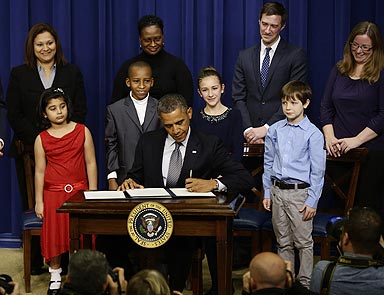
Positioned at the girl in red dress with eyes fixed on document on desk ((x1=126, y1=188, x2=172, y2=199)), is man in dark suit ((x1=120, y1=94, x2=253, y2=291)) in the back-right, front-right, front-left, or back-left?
front-left

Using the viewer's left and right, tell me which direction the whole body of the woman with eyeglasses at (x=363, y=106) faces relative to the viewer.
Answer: facing the viewer and to the left of the viewer

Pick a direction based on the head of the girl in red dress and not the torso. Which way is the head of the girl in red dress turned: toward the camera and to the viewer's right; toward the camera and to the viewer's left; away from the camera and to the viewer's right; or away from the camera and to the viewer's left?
toward the camera and to the viewer's right

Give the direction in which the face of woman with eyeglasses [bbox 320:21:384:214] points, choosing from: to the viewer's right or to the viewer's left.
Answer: to the viewer's left

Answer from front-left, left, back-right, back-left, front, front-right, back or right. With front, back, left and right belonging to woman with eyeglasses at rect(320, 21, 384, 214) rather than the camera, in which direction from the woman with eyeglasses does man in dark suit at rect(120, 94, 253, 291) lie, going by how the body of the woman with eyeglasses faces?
front

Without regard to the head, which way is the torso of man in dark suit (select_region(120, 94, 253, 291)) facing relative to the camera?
toward the camera

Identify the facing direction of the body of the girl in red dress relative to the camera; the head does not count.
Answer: toward the camera

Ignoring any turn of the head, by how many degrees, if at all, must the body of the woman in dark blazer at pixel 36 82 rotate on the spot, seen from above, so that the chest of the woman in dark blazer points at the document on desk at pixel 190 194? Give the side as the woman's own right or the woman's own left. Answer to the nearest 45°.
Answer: approximately 45° to the woman's own left

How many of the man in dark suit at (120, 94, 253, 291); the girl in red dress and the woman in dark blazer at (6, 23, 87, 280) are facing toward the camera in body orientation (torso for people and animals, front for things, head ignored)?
3

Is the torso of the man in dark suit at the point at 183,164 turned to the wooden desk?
yes

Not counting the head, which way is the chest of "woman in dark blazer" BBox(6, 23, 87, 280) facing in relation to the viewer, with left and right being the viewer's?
facing the viewer

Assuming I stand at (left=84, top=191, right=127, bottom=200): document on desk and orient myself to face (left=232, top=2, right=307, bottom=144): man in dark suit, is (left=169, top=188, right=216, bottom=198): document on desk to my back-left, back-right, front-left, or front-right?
front-right
